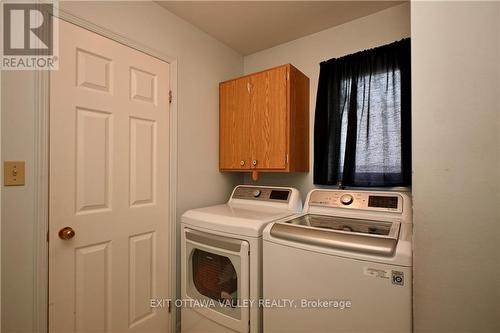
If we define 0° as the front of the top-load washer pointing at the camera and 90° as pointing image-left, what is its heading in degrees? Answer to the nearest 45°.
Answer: approximately 45°

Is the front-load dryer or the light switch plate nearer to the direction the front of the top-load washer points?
the light switch plate

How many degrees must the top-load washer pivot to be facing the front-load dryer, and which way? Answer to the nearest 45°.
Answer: approximately 45° to its right

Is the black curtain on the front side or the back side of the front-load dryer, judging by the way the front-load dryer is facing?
on the back side

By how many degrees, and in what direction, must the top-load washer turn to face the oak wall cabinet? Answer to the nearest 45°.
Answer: approximately 90° to its right

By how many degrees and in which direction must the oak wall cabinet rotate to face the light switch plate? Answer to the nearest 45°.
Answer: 0° — it already faces it

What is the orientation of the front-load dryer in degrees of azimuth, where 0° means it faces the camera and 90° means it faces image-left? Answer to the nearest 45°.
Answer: approximately 45°

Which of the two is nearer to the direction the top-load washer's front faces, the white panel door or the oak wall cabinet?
the white panel door

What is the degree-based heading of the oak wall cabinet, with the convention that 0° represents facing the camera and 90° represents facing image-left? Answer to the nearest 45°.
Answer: approximately 45°
